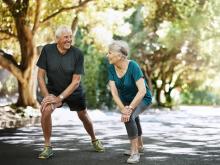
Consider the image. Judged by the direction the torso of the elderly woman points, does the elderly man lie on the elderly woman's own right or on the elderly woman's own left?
on the elderly woman's own right

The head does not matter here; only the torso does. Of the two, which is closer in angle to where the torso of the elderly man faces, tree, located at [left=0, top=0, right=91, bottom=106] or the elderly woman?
the elderly woman

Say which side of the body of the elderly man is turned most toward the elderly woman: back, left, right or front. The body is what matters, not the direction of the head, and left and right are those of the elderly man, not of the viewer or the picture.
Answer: left

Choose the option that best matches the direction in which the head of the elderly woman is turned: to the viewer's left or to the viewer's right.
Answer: to the viewer's left

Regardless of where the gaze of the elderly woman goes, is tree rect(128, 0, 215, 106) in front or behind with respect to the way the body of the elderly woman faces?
behind

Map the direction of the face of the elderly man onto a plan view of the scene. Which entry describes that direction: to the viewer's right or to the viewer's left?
to the viewer's right

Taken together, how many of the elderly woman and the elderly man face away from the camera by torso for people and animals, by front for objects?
0

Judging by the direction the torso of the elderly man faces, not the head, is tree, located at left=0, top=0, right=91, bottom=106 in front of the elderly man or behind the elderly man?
behind

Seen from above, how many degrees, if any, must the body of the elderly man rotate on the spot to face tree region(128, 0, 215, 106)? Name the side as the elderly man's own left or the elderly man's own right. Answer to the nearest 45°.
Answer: approximately 180°

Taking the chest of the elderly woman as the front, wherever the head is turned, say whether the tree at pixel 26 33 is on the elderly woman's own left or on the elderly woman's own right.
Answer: on the elderly woman's own right

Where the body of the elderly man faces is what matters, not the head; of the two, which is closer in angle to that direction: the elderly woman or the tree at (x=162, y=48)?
the elderly woman

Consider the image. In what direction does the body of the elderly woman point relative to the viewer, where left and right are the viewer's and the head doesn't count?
facing the viewer and to the left of the viewer
